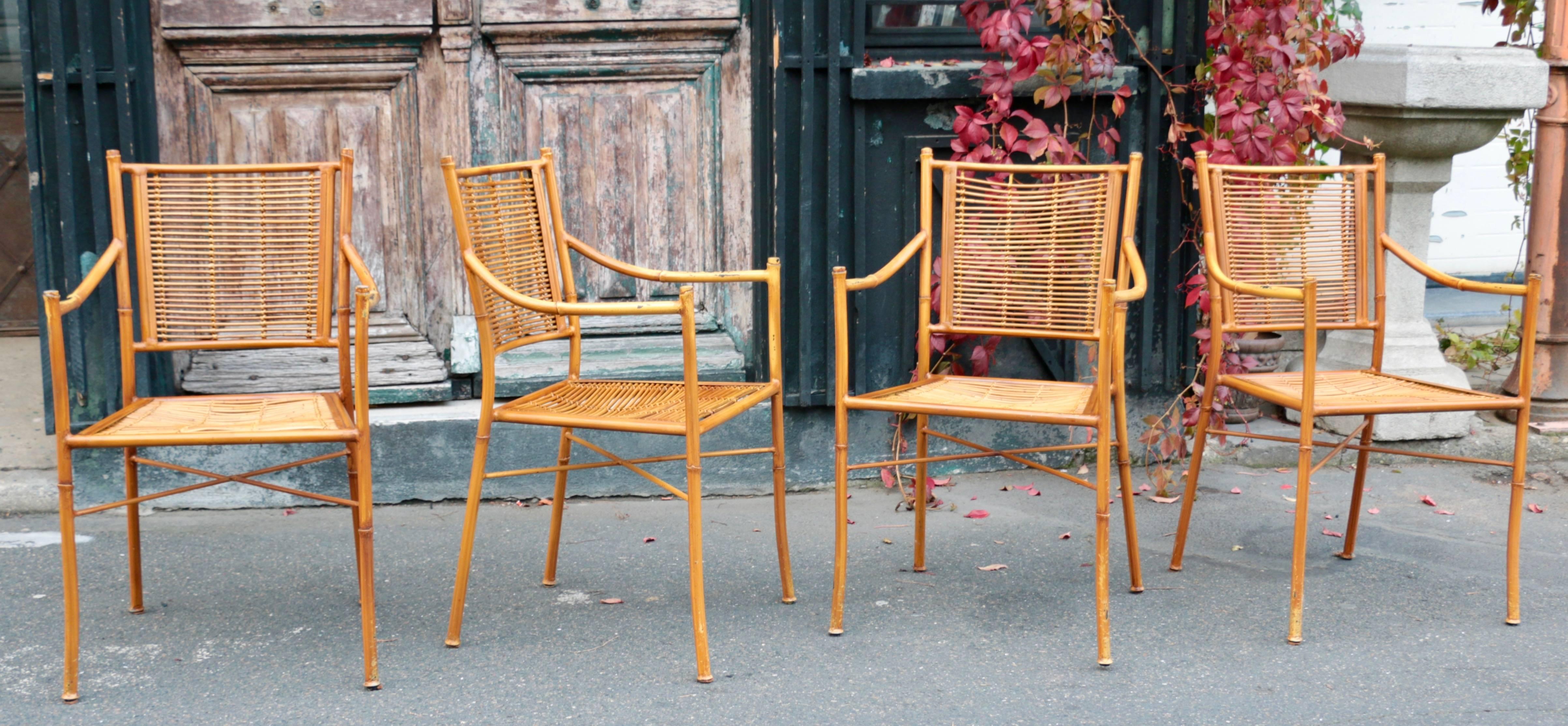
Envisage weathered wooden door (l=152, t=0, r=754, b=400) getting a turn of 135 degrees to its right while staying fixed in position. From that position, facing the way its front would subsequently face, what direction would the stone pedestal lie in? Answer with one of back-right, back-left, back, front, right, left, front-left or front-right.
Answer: back-right

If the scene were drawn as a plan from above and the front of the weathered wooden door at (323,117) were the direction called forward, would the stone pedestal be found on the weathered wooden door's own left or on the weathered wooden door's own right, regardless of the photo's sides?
on the weathered wooden door's own left

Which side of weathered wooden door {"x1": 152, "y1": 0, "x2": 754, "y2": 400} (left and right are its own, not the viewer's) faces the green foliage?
left

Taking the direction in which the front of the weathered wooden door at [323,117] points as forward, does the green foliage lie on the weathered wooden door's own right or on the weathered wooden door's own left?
on the weathered wooden door's own left

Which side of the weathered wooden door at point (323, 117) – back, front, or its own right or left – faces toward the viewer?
front
